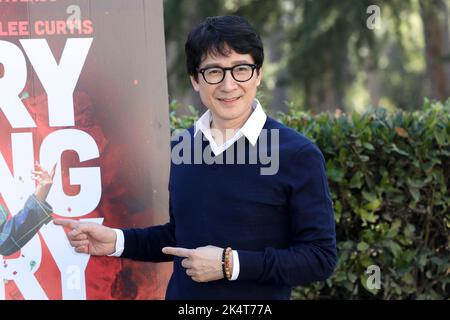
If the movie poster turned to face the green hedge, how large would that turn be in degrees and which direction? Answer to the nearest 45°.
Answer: approximately 90° to its left

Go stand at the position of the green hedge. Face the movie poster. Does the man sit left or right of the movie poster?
left

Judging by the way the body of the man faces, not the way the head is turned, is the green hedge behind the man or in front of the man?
behind

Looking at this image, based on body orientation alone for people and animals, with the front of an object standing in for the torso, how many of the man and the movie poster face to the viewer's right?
0

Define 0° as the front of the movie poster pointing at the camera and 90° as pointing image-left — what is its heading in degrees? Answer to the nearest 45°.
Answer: approximately 0°

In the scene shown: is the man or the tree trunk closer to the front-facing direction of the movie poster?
the man

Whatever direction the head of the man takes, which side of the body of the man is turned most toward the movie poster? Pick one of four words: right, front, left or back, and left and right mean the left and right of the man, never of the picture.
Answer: right

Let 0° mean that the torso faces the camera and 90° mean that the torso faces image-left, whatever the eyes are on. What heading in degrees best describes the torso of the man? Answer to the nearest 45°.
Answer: approximately 45°

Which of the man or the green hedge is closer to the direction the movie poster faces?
the man

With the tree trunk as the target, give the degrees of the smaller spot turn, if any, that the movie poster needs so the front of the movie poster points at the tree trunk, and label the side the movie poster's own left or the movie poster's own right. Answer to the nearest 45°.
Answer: approximately 135° to the movie poster's own left
